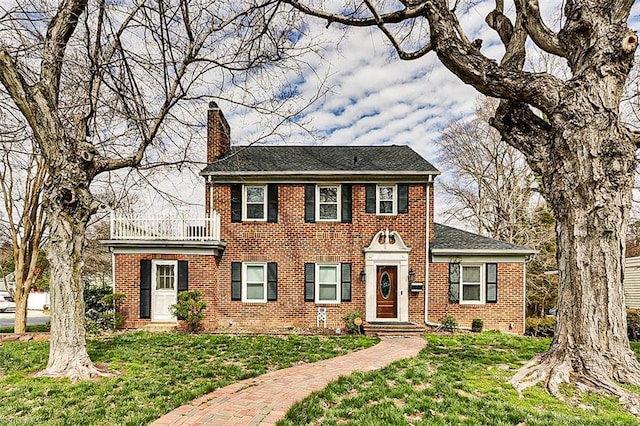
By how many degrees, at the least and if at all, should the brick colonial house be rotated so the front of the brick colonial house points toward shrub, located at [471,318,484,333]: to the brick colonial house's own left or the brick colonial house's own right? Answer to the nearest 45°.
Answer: approximately 90° to the brick colonial house's own left

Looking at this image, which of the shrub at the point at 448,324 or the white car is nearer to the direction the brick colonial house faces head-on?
the shrub

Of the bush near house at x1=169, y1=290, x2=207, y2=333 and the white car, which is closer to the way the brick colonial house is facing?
the bush near house

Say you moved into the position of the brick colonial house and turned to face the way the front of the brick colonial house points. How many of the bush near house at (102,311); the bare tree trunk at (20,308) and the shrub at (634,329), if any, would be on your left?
1

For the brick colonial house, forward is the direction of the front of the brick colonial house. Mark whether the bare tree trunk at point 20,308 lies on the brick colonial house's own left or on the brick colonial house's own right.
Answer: on the brick colonial house's own right

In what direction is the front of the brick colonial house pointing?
toward the camera

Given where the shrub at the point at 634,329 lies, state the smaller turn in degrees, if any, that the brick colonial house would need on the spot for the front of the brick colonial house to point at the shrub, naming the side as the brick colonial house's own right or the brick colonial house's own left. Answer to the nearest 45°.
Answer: approximately 90° to the brick colonial house's own left
